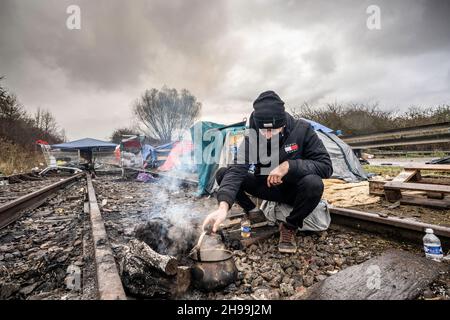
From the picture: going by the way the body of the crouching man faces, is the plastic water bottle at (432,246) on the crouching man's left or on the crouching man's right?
on the crouching man's left

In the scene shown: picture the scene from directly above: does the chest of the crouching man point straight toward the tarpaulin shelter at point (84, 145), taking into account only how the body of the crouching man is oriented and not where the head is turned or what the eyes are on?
no

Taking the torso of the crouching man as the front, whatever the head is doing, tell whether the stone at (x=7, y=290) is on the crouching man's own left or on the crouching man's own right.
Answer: on the crouching man's own right

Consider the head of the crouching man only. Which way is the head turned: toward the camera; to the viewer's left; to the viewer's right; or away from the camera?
toward the camera

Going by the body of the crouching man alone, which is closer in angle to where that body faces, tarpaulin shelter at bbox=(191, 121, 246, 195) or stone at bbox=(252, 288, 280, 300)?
the stone

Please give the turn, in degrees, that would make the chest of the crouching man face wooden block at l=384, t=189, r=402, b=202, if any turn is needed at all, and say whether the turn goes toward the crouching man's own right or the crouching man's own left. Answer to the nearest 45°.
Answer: approximately 135° to the crouching man's own left

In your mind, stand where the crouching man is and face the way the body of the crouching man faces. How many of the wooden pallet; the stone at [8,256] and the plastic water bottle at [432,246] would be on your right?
1

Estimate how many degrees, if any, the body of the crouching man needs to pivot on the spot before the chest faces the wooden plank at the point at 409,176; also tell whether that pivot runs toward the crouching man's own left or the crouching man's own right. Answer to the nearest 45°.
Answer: approximately 135° to the crouching man's own left

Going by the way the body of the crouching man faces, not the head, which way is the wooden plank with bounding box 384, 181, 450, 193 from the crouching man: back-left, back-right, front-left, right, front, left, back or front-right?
back-left

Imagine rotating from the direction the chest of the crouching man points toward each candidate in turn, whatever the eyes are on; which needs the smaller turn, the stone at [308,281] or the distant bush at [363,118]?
the stone

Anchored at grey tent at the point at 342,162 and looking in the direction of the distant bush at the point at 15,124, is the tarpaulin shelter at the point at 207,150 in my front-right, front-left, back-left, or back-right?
front-left

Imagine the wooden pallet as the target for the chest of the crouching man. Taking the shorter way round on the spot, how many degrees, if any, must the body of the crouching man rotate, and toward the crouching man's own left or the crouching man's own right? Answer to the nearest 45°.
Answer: approximately 135° to the crouching man's own left

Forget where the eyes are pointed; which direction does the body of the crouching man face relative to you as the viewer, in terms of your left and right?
facing the viewer

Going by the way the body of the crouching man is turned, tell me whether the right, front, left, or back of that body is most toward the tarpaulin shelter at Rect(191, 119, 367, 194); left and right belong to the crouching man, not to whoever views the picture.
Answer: back
